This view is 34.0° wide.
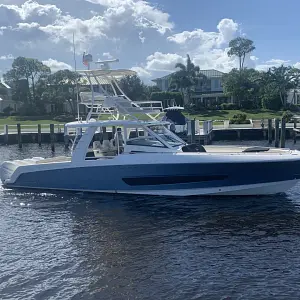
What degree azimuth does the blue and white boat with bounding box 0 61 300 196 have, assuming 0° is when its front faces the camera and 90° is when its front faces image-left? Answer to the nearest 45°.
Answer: approximately 270°
